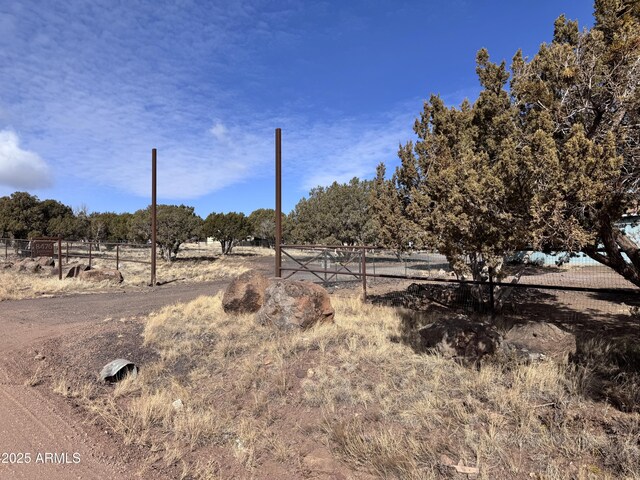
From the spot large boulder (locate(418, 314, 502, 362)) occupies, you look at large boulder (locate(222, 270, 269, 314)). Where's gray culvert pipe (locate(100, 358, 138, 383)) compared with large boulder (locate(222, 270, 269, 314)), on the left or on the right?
left

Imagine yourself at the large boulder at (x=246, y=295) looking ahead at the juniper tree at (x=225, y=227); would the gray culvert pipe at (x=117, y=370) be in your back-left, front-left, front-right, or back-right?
back-left

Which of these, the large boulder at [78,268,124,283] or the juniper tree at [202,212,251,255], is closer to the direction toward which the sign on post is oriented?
the large boulder

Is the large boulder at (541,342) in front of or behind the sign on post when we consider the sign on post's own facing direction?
in front

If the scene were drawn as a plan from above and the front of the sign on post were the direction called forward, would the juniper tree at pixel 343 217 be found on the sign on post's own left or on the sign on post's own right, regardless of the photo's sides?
on the sign on post's own left

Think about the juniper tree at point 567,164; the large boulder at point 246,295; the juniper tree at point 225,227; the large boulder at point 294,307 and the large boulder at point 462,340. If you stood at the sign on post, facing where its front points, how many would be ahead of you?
4

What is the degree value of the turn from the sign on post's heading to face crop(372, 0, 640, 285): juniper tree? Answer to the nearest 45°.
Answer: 0° — it already faces it

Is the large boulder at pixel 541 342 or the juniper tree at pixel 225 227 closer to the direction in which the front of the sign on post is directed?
the large boulder

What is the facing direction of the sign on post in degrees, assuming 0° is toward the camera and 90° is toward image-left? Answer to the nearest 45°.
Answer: approximately 0°
